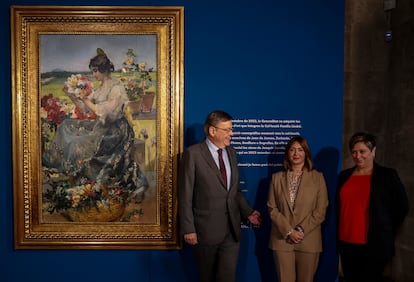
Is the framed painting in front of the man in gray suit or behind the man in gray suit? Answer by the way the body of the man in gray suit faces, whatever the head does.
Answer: behind

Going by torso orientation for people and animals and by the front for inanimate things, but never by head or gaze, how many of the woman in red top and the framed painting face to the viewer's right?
0

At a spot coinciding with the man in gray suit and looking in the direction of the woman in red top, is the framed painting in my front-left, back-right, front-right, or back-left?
back-left

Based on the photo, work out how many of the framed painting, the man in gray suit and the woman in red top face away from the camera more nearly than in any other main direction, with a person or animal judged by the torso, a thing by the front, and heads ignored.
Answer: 0

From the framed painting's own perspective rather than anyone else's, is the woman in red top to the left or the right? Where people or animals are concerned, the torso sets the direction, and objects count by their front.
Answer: on its left

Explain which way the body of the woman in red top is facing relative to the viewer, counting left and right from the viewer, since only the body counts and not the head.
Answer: facing the viewer and to the left of the viewer

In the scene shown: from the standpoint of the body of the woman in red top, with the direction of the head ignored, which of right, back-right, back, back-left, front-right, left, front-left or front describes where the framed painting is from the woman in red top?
front-right

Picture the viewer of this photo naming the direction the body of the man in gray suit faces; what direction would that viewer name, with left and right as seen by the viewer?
facing the viewer and to the right of the viewer

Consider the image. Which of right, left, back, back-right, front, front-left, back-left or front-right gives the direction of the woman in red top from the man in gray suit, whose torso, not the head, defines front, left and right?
front-left

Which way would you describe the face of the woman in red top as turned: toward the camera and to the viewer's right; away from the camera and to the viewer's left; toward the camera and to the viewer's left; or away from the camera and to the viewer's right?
toward the camera and to the viewer's left

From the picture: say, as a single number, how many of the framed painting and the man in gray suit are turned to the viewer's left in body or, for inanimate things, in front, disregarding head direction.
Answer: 0

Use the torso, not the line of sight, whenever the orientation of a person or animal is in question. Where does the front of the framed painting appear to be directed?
toward the camera
